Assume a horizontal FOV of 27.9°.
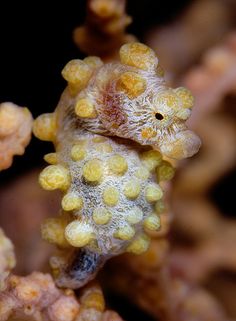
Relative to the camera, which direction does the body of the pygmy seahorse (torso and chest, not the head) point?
to the viewer's right
